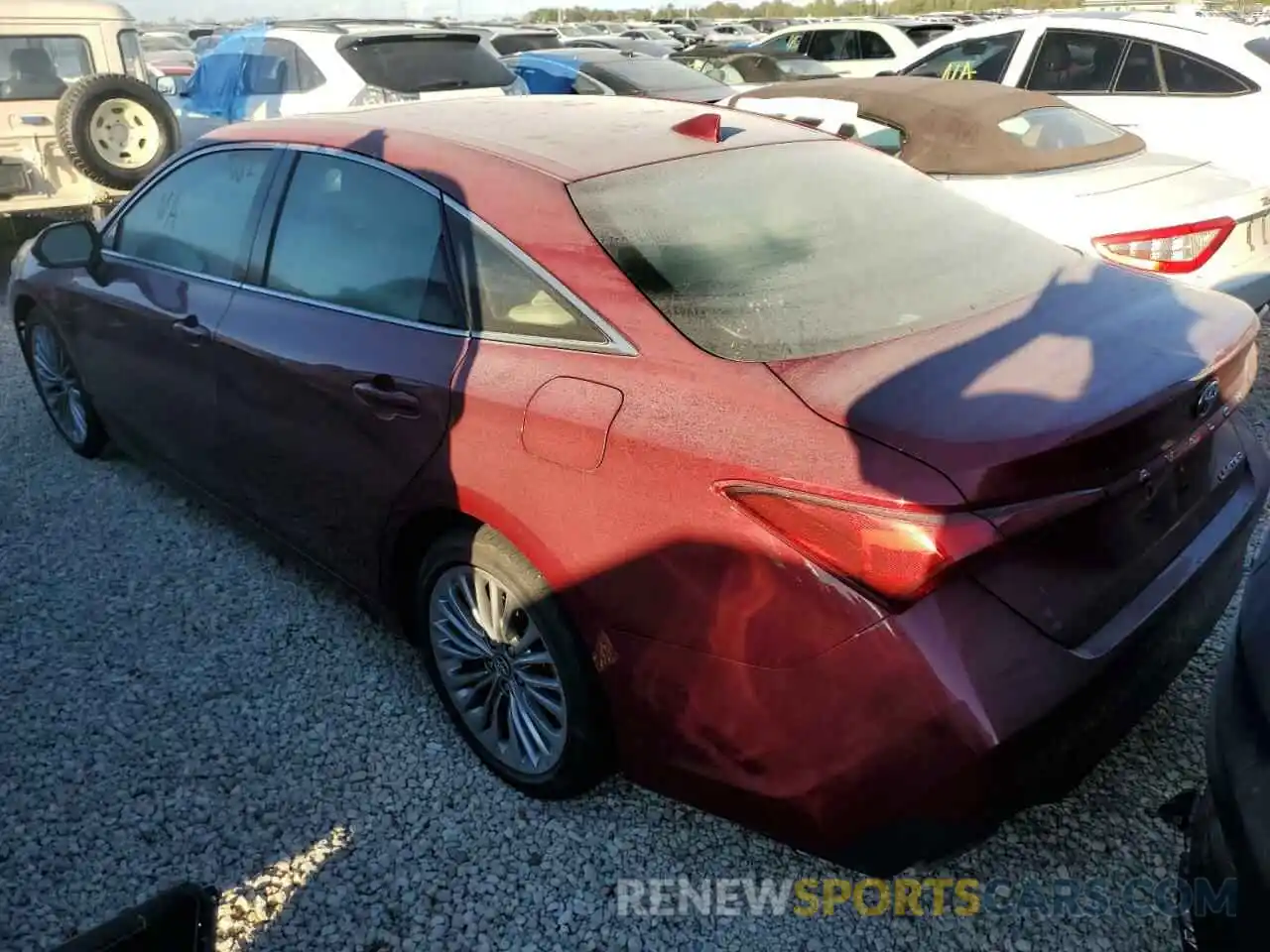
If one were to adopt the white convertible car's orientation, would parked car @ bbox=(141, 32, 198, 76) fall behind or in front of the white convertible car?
in front

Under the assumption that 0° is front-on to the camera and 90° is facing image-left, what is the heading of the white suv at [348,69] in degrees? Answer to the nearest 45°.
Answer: approximately 135°

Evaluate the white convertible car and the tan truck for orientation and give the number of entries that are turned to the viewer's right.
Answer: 0

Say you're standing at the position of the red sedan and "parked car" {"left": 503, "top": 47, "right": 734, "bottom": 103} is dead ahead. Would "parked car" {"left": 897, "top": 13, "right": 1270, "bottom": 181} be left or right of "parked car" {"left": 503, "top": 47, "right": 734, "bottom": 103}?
right

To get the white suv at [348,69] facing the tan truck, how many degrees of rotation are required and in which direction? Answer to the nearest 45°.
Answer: approximately 45° to its left

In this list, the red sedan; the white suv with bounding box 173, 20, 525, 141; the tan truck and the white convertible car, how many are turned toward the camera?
0

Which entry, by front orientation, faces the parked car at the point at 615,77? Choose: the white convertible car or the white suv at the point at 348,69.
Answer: the white convertible car

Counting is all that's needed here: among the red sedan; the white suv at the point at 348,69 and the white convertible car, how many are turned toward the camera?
0

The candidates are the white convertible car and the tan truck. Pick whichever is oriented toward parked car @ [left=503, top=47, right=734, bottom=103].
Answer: the white convertible car

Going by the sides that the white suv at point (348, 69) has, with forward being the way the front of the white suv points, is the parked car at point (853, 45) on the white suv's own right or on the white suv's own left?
on the white suv's own right

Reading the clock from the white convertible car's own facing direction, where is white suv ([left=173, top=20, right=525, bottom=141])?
The white suv is roughly at 11 o'clock from the white convertible car.

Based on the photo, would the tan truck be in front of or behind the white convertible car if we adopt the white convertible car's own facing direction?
in front

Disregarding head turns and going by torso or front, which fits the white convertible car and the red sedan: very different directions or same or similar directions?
same or similar directions

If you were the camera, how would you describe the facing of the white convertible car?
facing away from the viewer and to the left of the viewer

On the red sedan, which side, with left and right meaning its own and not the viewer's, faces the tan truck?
front
